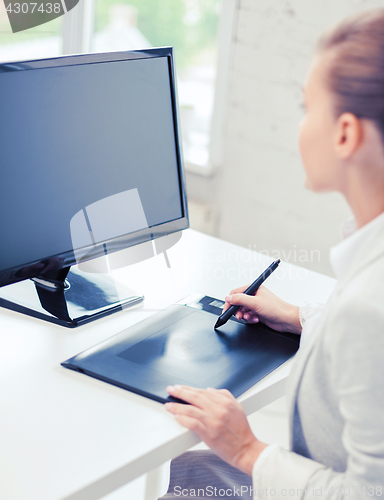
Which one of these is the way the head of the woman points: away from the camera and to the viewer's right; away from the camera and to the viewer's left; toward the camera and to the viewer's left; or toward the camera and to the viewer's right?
away from the camera and to the viewer's left

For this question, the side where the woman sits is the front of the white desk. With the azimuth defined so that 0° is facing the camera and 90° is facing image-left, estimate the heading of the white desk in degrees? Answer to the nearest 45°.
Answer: approximately 315°
